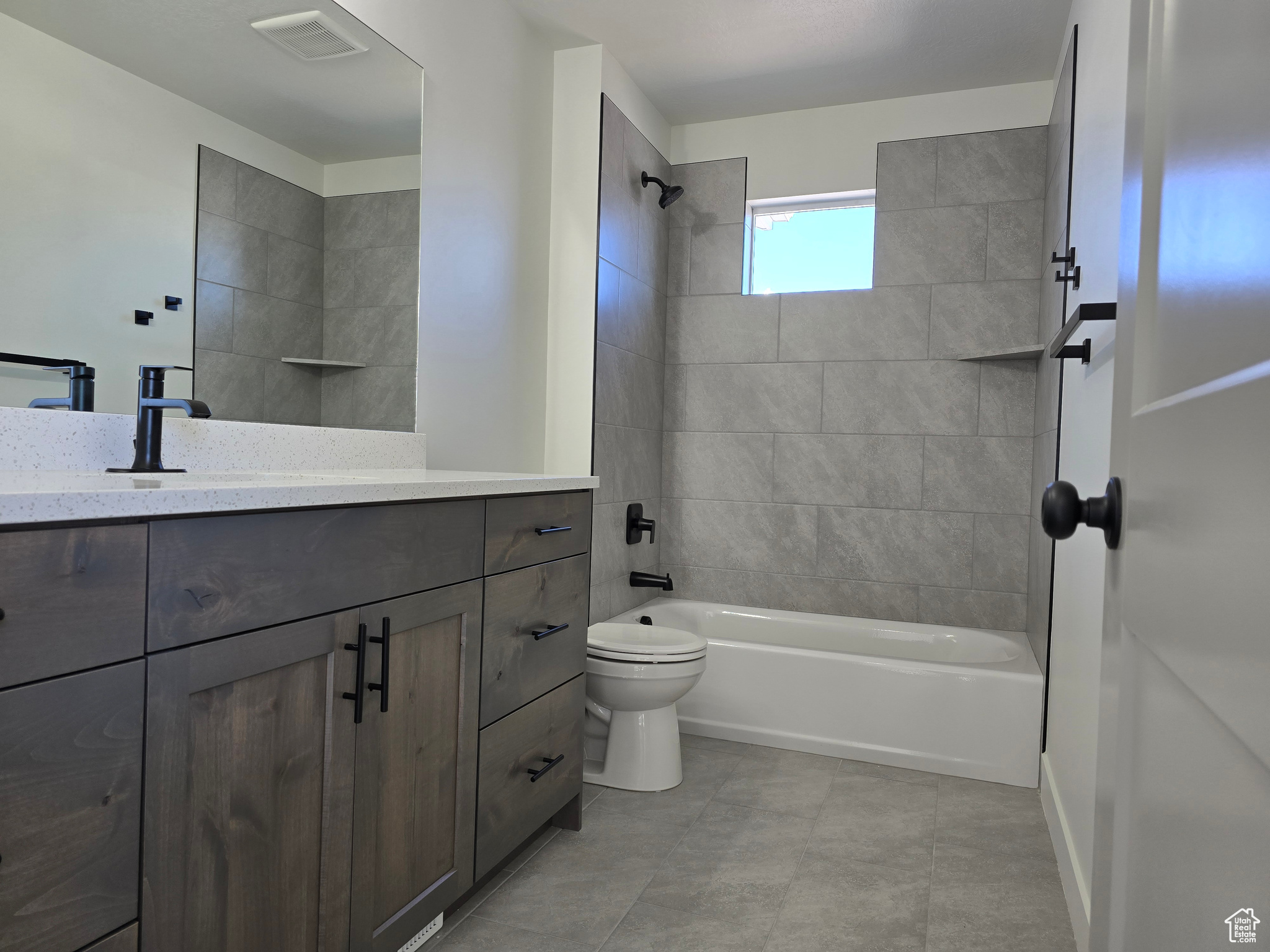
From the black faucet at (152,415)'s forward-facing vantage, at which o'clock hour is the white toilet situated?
The white toilet is roughly at 10 o'clock from the black faucet.

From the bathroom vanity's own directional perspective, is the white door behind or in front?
in front

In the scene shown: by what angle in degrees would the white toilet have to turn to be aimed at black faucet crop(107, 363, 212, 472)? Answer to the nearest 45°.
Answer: approximately 90° to its right

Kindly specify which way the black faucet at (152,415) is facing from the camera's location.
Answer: facing the viewer and to the right of the viewer

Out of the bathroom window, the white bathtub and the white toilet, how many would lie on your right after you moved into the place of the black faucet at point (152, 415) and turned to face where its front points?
0

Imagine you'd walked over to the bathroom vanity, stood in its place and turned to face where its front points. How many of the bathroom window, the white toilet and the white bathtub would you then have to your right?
0

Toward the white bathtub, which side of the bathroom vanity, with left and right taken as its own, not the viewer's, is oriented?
left

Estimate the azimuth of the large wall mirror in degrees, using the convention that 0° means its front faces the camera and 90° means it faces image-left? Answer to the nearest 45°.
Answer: approximately 315°

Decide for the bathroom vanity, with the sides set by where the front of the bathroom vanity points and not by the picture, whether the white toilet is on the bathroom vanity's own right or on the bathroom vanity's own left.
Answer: on the bathroom vanity's own left

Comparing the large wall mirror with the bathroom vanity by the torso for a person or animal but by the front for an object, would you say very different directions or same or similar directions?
same or similar directions

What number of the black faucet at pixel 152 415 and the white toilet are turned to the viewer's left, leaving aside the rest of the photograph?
0

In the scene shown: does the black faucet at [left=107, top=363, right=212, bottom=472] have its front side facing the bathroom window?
no

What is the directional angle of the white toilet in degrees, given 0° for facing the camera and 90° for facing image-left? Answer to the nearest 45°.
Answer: approximately 315°
